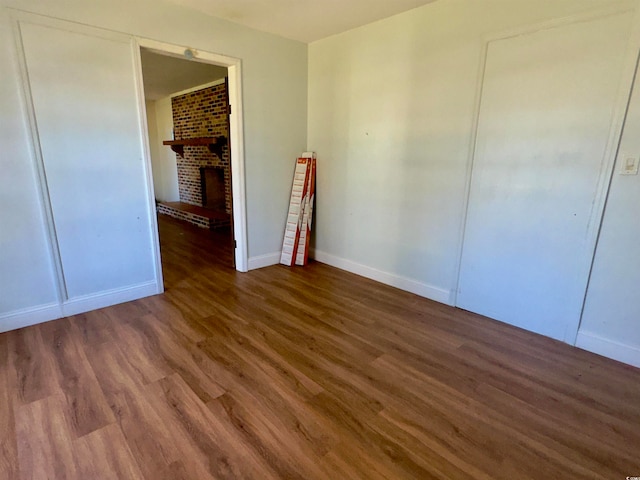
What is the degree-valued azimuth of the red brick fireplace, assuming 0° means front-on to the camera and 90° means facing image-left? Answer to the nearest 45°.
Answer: approximately 45°

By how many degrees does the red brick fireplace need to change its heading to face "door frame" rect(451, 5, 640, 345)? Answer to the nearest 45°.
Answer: approximately 90° to its left
